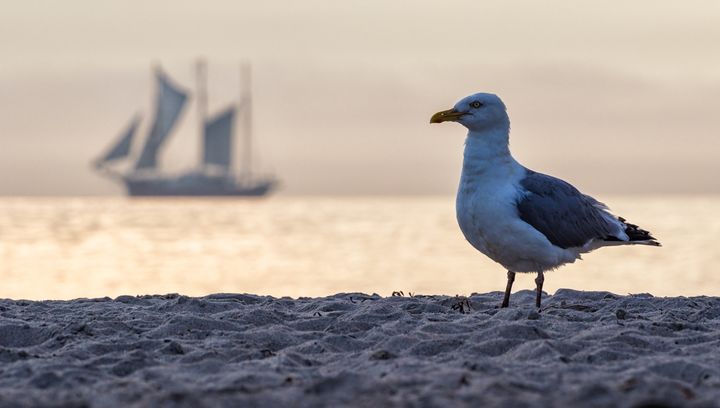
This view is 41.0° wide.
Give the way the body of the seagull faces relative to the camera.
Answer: to the viewer's left
